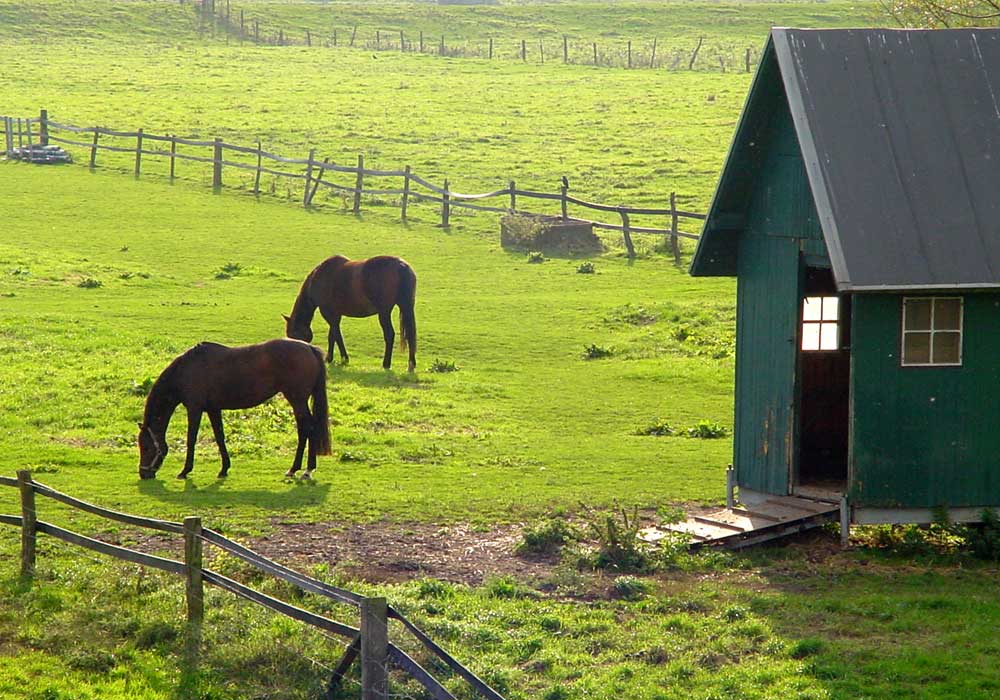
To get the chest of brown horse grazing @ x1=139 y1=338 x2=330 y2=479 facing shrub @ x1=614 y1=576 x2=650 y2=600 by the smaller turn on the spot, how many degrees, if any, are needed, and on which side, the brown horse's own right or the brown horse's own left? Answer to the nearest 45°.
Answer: approximately 135° to the brown horse's own left

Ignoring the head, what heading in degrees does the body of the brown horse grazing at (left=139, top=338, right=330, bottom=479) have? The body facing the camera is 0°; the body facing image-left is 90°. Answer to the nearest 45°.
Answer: approximately 90°

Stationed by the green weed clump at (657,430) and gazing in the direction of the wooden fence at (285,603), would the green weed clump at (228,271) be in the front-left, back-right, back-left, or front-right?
back-right

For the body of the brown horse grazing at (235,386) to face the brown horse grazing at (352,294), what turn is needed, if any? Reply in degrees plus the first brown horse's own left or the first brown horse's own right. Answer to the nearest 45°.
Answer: approximately 90° to the first brown horse's own right

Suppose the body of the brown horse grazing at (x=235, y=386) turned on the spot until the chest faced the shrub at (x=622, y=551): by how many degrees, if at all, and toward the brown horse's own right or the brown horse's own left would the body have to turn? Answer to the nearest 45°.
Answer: approximately 135° to the brown horse's own left

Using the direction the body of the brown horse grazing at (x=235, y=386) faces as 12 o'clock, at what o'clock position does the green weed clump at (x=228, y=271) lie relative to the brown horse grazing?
The green weed clump is roughly at 3 o'clock from the brown horse grazing.

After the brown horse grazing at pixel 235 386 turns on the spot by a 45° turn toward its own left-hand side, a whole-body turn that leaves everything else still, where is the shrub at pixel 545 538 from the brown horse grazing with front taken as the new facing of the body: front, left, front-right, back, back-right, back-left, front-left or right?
left

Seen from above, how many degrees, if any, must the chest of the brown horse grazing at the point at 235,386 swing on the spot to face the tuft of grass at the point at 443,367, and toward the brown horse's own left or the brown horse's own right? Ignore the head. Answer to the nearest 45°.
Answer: approximately 135° to the brown horse's own right

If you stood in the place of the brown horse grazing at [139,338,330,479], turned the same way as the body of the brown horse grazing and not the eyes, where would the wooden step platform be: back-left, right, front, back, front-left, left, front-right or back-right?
back-left

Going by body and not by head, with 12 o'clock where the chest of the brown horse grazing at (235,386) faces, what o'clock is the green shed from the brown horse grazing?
The green shed is roughly at 7 o'clock from the brown horse grazing.

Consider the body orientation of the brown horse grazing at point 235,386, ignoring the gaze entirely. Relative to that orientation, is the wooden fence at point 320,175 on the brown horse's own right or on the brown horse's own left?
on the brown horse's own right
